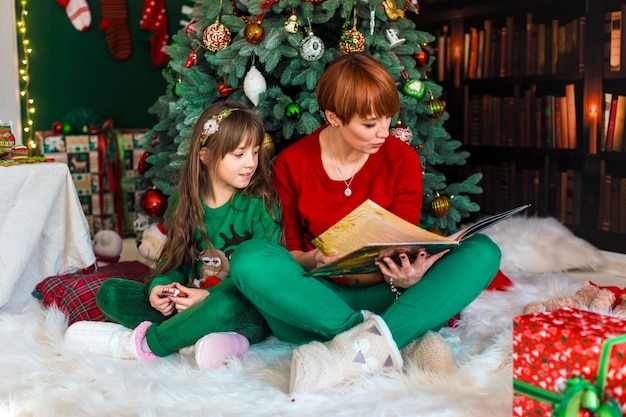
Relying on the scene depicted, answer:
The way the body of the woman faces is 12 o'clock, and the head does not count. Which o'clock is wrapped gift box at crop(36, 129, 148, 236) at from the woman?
The wrapped gift box is roughly at 5 o'clock from the woman.

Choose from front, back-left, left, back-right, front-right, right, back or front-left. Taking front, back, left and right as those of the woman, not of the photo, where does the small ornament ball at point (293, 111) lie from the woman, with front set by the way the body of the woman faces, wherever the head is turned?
back

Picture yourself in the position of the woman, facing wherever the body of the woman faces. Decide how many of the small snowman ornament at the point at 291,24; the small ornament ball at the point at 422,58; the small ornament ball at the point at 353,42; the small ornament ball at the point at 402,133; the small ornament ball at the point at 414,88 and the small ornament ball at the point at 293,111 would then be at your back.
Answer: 6

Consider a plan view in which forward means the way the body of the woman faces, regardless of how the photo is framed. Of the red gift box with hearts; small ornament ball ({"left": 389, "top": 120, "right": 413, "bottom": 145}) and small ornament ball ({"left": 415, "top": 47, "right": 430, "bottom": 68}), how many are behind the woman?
2

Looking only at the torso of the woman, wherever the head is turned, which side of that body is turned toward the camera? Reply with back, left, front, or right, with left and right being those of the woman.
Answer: front

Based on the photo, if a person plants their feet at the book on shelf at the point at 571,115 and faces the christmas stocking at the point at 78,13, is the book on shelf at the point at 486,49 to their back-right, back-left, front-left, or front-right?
front-right

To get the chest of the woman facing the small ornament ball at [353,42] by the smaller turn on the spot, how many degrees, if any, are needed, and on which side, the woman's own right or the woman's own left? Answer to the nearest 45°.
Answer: approximately 180°

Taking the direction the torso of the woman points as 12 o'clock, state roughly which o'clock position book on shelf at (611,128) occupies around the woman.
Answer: The book on shelf is roughly at 7 o'clock from the woman.

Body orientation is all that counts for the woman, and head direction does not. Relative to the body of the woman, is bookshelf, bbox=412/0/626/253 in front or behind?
behind

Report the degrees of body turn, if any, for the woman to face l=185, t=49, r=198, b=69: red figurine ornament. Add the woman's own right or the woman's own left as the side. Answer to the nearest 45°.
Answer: approximately 135° to the woman's own right

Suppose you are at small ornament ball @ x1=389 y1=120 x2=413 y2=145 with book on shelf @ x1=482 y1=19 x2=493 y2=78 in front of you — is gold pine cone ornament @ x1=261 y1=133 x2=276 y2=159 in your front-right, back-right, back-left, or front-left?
back-left

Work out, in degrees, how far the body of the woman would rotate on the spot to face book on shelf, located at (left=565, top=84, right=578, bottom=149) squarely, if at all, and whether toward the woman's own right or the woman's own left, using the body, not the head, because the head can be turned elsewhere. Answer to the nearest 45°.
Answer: approximately 135° to the woman's own left

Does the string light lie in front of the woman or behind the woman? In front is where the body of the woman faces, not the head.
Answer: behind

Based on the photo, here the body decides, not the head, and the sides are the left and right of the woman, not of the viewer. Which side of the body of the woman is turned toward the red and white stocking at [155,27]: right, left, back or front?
back

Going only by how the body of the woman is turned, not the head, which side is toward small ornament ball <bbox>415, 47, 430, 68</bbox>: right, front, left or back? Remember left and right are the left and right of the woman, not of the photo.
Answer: back

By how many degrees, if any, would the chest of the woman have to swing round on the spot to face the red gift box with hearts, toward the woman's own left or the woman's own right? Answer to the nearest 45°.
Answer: approximately 45° to the woman's own left

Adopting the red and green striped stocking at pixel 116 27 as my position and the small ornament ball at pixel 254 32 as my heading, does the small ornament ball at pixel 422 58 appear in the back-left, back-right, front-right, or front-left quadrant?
front-left

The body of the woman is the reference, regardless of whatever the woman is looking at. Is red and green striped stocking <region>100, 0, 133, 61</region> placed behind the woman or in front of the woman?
behind
